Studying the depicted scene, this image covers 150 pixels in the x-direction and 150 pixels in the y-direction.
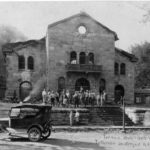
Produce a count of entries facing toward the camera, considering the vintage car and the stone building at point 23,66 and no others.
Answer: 1

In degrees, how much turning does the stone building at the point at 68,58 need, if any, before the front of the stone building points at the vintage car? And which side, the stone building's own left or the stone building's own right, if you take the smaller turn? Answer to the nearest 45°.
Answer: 0° — it already faces it

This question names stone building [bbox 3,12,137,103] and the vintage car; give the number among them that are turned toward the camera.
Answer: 1

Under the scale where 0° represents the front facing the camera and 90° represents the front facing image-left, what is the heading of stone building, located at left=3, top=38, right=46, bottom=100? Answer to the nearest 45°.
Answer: approximately 0°

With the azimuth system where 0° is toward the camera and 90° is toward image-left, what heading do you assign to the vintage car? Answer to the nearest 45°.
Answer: approximately 135°

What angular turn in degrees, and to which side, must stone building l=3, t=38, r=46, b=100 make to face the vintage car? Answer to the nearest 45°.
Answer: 0° — it already faces it
